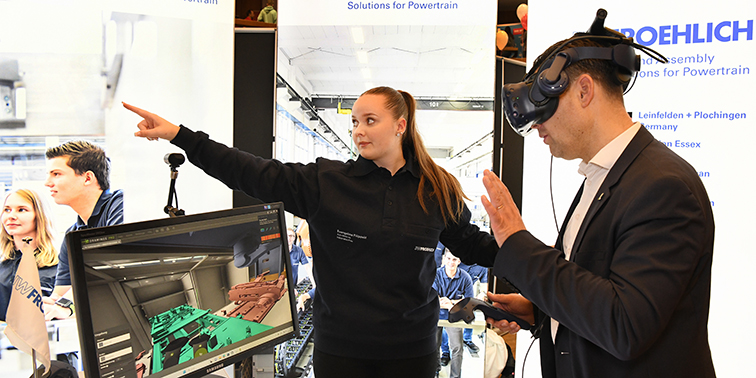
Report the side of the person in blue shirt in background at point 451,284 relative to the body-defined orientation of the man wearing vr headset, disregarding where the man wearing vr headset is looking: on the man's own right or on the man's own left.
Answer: on the man's own right

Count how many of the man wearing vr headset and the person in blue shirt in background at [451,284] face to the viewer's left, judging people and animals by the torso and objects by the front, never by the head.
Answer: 1

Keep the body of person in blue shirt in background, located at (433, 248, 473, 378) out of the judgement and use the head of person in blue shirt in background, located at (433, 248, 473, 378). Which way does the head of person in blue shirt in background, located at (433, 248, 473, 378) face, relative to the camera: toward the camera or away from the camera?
toward the camera

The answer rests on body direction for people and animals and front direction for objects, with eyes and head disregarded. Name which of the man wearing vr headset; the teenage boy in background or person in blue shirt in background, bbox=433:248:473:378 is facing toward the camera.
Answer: the person in blue shirt in background

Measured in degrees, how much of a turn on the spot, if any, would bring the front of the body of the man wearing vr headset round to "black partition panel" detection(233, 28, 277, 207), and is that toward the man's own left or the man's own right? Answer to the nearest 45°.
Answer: approximately 45° to the man's own right

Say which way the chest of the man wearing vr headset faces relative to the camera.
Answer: to the viewer's left

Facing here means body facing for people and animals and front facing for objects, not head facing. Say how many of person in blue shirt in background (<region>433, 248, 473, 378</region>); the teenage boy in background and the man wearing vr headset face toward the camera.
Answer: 1

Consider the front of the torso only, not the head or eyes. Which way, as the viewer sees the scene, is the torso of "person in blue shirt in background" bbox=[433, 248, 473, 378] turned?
toward the camera
